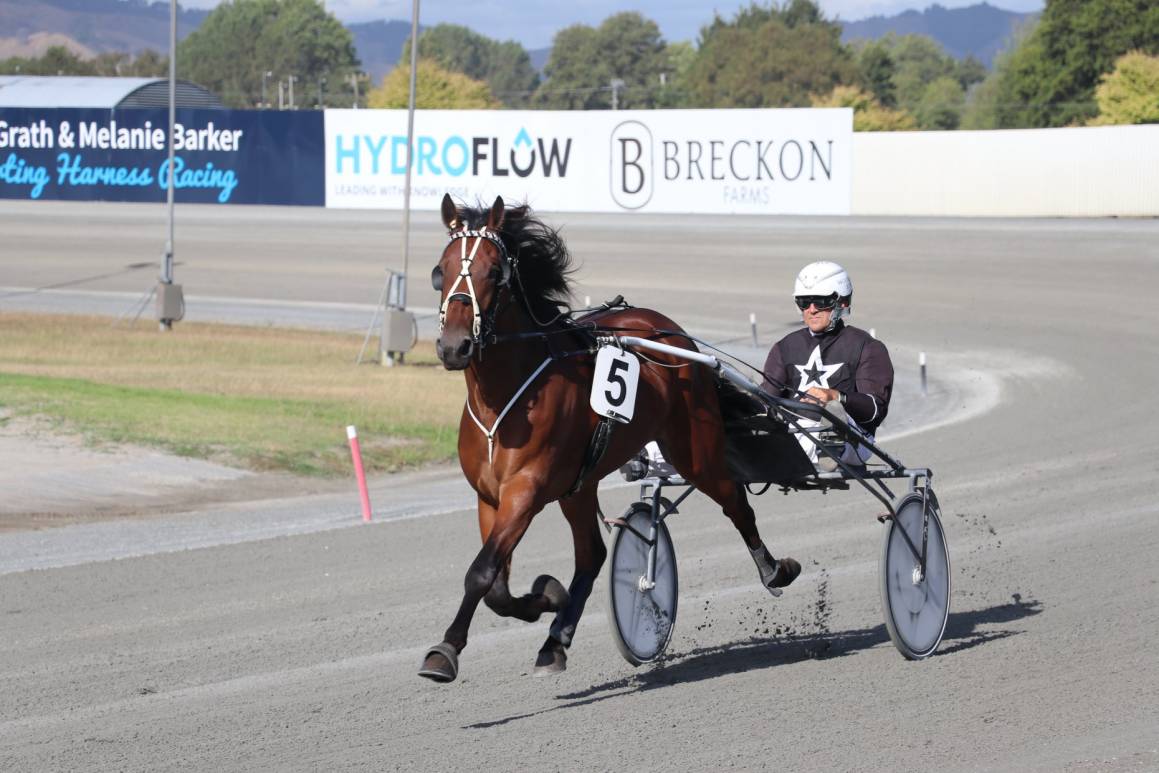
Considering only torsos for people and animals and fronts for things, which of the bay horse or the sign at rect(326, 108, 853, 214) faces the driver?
the sign

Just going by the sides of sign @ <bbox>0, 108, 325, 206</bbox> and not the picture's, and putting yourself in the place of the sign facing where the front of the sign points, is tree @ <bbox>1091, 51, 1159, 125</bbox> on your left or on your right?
on your left

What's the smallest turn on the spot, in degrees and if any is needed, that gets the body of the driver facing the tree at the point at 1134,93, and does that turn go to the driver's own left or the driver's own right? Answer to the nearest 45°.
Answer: approximately 135° to the driver's own right

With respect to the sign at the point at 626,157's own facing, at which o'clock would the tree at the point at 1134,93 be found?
The tree is roughly at 8 o'clock from the sign.

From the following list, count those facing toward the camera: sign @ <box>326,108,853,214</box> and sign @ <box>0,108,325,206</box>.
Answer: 2

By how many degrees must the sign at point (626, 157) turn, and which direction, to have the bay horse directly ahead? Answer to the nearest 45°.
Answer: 0° — it already faces it

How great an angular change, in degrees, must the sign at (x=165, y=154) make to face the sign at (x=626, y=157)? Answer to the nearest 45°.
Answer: approximately 45° to its left

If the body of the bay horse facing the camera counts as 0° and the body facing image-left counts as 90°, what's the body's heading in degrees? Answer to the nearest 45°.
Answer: approximately 45°

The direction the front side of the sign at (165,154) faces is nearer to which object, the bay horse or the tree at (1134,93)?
the bay horse

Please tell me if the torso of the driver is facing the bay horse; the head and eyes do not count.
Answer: yes

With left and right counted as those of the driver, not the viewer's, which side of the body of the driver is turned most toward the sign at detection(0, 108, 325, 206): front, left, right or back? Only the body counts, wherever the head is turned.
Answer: right

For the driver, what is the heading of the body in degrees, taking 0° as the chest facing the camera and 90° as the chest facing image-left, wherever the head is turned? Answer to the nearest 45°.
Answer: approximately 45°

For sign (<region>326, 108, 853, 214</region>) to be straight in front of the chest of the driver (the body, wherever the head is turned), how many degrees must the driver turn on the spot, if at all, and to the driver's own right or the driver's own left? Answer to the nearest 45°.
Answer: approximately 135° to the driver's own right
